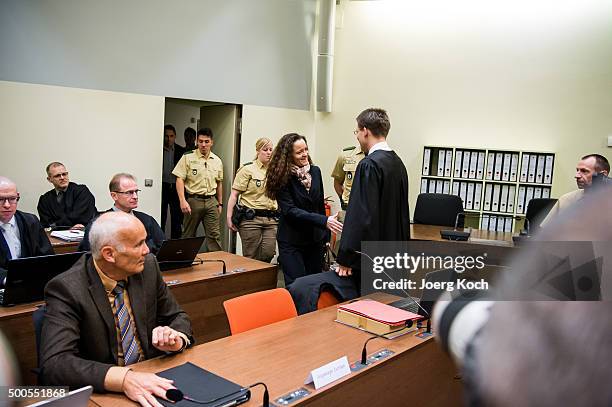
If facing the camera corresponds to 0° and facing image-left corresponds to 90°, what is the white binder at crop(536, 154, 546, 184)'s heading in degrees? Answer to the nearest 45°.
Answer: approximately 0°

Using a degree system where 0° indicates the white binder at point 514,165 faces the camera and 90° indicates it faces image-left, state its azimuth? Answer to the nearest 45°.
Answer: approximately 0°

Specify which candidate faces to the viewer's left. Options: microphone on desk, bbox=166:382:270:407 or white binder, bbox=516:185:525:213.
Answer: the microphone on desk

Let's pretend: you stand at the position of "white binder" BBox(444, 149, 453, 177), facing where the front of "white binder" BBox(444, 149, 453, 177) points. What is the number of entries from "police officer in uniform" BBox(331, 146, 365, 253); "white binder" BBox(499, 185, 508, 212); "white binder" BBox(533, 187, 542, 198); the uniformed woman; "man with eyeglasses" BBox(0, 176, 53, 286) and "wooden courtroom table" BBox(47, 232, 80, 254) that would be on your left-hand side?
2

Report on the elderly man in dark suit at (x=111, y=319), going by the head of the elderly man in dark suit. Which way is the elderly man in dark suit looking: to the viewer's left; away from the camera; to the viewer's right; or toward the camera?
to the viewer's right

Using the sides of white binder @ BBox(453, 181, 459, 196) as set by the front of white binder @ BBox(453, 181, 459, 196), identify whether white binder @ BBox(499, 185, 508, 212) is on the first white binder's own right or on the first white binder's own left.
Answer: on the first white binder's own left

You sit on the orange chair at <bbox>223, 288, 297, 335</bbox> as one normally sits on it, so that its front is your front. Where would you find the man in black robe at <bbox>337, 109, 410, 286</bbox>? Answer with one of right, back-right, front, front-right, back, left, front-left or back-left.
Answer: left

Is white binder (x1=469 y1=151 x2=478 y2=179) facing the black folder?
yes

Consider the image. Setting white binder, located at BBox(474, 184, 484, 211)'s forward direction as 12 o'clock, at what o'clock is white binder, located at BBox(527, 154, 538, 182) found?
white binder, located at BBox(527, 154, 538, 182) is roughly at 9 o'clock from white binder, located at BBox(474, 184, 484, 211).

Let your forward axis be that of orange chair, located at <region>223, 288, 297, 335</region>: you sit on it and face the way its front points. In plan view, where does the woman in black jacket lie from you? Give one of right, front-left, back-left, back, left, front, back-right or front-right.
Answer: back-left

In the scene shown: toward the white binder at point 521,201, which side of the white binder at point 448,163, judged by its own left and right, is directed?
left

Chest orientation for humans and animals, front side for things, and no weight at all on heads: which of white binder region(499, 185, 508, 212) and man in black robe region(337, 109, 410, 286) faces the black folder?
the white binder

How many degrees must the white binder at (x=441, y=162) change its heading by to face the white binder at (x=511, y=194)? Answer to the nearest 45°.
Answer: approximately 90° to its left
